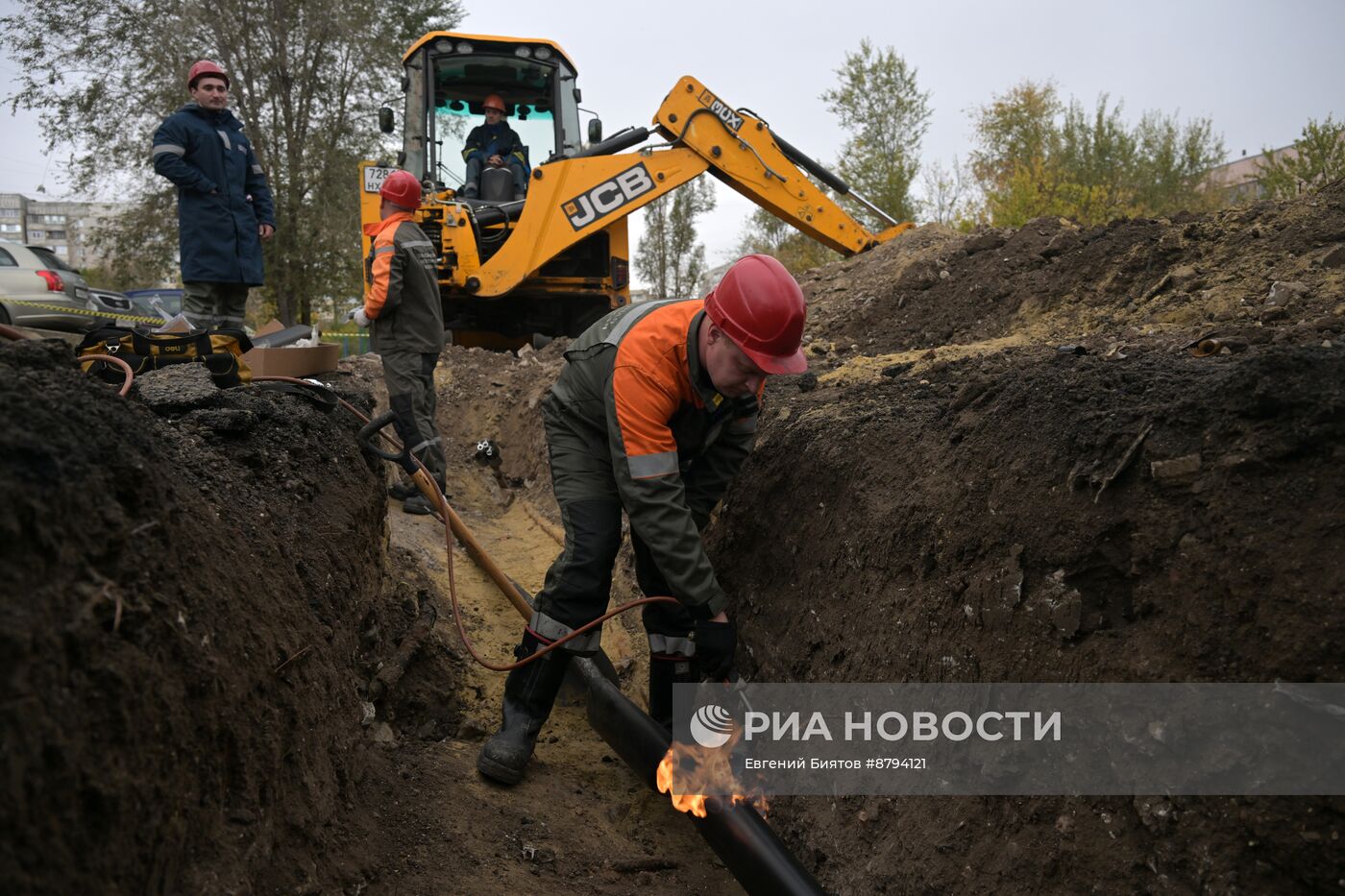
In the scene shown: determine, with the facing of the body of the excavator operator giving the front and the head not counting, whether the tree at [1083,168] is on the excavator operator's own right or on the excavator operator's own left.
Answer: on the excavator operator's own left

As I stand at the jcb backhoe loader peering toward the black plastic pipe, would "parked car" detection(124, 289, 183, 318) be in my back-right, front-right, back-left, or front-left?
back-right

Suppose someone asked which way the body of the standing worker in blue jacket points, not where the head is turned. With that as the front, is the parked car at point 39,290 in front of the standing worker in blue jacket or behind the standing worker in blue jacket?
behind

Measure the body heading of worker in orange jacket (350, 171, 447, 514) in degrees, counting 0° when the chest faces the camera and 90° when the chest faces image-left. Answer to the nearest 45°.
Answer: approximately 135°

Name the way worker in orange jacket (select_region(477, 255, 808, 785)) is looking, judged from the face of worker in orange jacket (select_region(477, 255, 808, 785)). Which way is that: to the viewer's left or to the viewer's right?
to the viewer's right

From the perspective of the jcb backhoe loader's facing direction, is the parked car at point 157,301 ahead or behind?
ahead

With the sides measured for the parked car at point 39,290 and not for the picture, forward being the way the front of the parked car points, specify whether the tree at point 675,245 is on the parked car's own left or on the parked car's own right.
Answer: on the parked car's own right

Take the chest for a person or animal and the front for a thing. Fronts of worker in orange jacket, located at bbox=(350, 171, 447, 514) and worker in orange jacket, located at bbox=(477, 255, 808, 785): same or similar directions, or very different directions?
very different directions

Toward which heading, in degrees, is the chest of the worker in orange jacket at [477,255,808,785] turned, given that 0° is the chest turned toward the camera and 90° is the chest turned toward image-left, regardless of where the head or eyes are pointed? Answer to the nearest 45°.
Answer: approximately 315°
